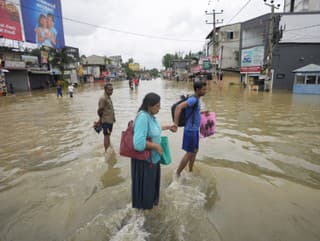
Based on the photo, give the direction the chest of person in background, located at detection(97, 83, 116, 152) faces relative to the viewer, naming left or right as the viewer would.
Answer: facing the viewer and to the right of the viewer

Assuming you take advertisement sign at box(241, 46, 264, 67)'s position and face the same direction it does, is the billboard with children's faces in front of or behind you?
in front

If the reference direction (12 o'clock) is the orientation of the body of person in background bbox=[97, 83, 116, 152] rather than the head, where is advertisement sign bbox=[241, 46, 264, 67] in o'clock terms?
The advertisement sign is roughly at 9 o'clock from the person in background.

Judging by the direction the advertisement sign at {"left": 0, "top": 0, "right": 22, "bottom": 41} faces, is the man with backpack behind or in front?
in front

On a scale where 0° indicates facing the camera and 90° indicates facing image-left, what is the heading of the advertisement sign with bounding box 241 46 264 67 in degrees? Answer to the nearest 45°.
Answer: approximately 45°

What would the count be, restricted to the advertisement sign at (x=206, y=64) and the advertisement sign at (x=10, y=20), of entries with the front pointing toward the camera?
2

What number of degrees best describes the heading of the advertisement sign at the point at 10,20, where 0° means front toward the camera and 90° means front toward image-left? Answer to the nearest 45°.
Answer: approximately 0°

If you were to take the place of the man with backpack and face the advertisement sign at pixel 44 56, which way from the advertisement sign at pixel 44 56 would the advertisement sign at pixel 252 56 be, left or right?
right
